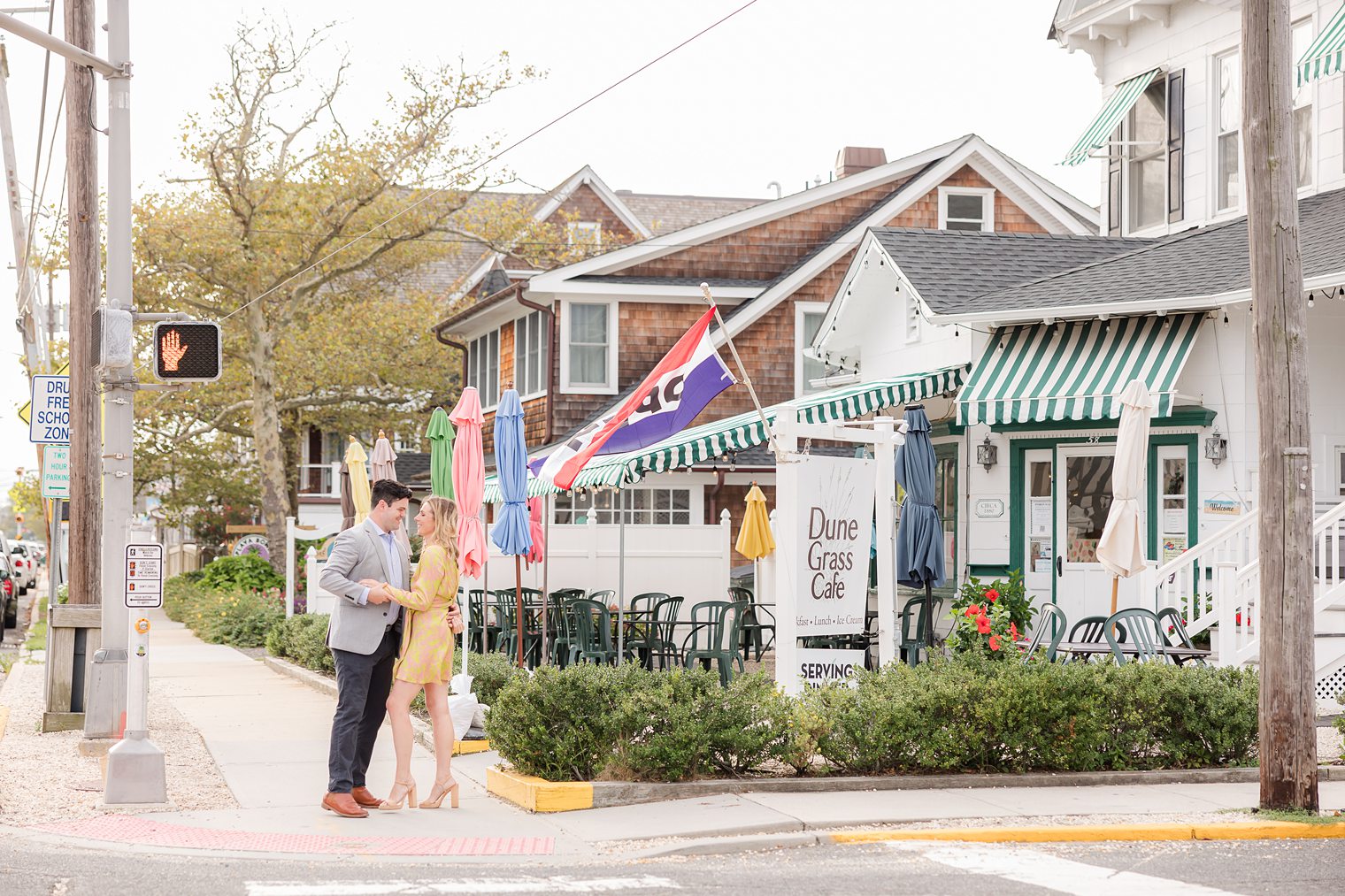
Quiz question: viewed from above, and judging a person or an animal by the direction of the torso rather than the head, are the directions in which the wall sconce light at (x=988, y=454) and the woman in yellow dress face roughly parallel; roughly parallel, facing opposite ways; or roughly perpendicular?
roughly perpendicular

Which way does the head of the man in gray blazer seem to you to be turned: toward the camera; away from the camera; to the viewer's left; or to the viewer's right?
to the viewer's right

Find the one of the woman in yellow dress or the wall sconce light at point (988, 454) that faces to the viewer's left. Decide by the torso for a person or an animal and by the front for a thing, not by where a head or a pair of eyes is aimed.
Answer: the woman in yellow dress

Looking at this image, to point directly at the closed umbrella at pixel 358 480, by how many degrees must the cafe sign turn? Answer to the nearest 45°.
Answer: approximately 135° to its right

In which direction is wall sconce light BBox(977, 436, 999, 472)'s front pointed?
toward the camera

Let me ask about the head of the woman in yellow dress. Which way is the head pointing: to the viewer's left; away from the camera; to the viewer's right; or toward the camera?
to the viewer's left

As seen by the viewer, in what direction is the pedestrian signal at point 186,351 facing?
toward the camera

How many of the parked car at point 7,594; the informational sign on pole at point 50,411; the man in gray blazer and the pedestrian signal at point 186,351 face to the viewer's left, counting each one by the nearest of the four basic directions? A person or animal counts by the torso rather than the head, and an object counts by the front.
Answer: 0

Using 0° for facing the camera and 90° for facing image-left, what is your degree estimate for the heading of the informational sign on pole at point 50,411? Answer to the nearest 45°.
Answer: approximately 0°

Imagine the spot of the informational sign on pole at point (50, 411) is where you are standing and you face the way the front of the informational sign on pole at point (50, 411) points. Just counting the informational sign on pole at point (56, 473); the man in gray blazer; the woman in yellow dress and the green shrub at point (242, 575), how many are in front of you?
2

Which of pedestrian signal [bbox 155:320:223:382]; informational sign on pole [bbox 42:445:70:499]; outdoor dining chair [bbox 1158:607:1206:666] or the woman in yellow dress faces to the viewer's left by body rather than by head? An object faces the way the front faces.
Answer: the woman in yellow dress
